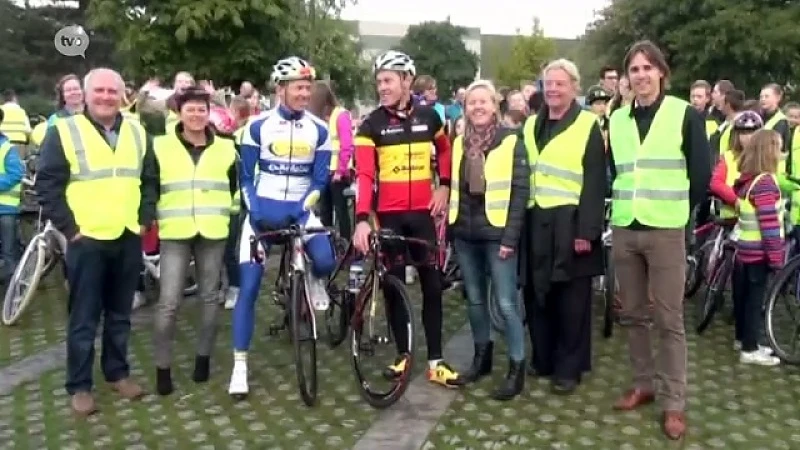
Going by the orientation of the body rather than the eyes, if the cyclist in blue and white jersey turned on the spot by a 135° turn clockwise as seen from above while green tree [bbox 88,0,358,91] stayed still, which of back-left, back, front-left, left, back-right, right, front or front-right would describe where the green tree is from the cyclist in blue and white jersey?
front-right

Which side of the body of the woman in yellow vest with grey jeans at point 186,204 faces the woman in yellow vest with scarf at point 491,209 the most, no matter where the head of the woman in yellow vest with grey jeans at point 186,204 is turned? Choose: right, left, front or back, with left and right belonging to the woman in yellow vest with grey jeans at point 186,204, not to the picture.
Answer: left

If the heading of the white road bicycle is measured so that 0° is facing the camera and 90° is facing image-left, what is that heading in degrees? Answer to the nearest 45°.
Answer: approximately 45°

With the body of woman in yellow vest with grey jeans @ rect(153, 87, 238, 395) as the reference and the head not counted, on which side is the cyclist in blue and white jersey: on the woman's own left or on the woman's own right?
on the woman's own left

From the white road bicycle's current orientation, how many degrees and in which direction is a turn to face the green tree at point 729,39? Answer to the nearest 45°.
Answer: approximately 180°

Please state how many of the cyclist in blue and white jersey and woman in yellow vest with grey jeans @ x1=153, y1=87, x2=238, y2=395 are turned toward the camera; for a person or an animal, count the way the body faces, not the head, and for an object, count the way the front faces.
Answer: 2

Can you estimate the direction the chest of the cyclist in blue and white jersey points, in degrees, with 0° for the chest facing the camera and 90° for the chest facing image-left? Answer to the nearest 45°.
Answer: approximately 0°
